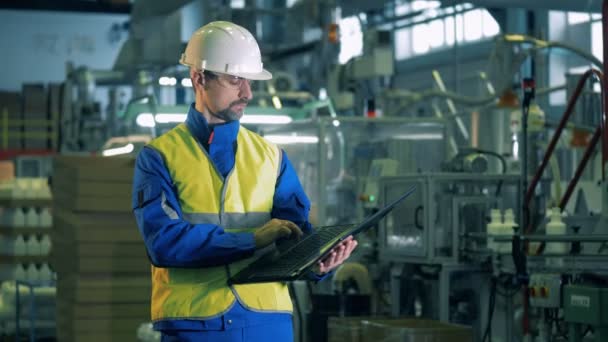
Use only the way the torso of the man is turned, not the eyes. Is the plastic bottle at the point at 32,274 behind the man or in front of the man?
behind

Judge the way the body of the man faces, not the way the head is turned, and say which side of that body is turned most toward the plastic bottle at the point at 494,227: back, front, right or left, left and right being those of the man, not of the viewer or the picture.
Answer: left

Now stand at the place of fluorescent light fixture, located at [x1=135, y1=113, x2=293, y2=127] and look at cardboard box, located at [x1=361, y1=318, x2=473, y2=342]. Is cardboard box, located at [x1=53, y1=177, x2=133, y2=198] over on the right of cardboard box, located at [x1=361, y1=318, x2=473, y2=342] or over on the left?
right

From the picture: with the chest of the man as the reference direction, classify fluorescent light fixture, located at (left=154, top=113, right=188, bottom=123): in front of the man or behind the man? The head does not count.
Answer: behind

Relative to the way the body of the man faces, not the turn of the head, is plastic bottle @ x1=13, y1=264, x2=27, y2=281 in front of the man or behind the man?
behind

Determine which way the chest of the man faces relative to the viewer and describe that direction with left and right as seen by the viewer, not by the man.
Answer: facing the viewer and to the right of the viewer

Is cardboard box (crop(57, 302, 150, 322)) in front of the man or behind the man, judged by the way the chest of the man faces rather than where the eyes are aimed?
behind

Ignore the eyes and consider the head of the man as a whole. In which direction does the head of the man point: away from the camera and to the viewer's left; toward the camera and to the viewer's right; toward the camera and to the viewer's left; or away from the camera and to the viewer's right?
toward the camera and to the viewer's right

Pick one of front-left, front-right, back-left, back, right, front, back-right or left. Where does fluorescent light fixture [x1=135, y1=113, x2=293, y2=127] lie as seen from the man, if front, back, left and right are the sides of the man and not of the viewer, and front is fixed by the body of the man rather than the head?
back-left

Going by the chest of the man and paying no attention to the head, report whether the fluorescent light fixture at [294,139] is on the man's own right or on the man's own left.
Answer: on the man's own left

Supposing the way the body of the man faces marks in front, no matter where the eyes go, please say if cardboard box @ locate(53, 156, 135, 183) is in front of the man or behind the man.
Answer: behind
